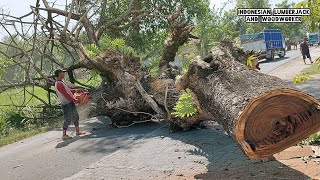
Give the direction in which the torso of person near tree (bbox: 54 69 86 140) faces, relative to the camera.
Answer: to the viewer's right

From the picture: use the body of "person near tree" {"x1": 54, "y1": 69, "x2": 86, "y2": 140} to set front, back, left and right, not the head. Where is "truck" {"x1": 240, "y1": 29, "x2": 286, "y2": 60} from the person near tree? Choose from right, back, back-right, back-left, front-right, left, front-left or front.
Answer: front-left
